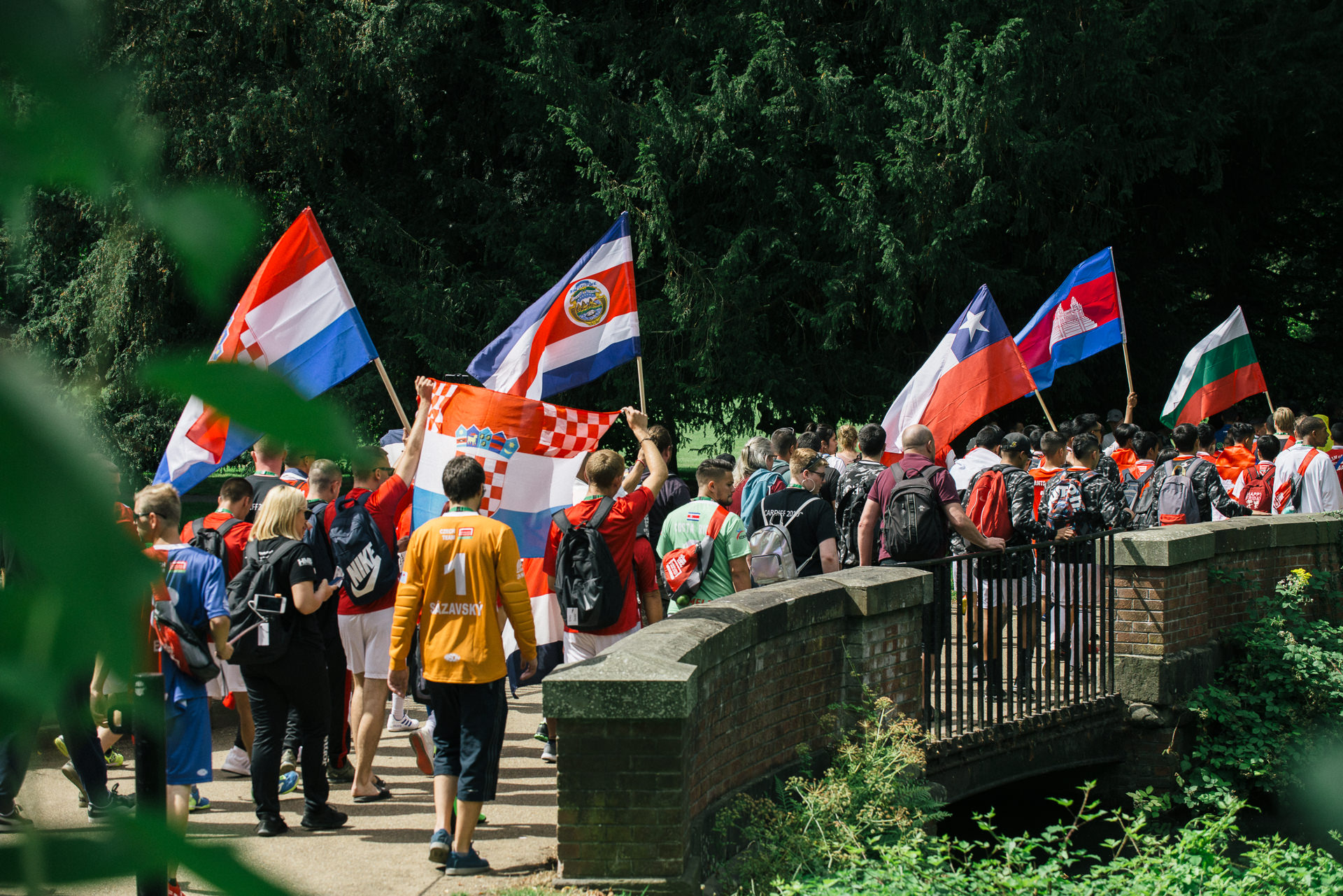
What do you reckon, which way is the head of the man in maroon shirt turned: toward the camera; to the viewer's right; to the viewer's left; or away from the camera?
away from the camera

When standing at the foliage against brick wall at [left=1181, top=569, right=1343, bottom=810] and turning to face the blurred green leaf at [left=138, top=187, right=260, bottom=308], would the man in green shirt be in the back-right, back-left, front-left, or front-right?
front-right

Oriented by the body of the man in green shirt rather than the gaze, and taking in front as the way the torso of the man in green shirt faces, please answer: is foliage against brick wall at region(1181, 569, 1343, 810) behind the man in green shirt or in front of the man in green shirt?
in front
